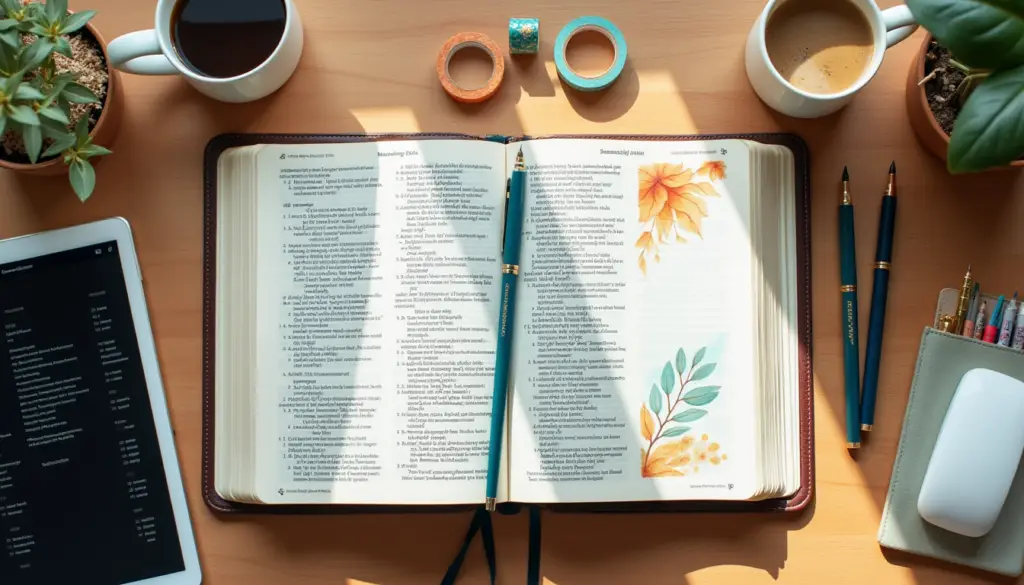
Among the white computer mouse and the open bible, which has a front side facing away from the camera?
the white computer mouse

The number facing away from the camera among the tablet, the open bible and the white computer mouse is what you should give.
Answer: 1

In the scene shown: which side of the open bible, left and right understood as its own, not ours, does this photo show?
front

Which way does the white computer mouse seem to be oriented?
away from the camera

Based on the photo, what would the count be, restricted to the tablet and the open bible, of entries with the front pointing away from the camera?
0

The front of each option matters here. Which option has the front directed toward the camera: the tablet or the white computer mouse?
the tablet
